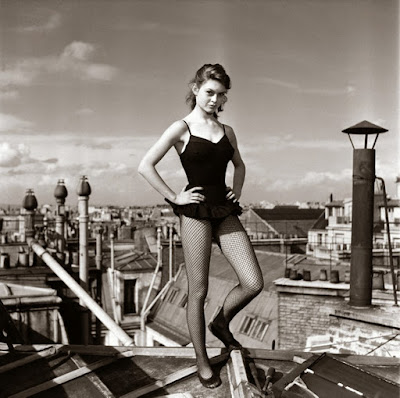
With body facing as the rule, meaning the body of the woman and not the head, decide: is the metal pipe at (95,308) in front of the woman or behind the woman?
behind

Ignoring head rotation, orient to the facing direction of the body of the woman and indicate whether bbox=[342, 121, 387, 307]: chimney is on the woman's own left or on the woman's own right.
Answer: on the woman's own left

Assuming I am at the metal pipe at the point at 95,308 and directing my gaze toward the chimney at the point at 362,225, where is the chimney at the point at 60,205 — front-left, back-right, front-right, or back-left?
back-left

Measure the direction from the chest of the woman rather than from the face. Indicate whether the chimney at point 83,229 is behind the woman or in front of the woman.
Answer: behind

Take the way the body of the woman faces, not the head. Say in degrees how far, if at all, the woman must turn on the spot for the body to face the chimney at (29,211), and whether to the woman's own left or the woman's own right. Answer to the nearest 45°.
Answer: approximately 180°

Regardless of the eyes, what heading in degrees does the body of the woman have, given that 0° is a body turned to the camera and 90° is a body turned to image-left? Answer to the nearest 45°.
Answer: approximately 315°
